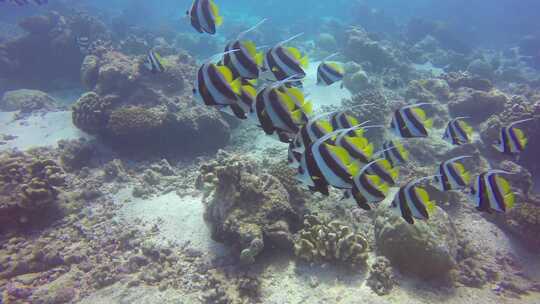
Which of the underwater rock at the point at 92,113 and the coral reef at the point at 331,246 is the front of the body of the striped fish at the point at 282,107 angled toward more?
the underwater rock

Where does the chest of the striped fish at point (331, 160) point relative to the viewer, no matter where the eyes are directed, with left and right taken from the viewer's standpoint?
facing to the left of the viewer

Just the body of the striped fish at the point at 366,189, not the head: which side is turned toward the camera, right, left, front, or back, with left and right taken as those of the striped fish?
left

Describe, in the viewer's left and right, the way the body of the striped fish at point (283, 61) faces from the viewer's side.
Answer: facing to the left of the viewer

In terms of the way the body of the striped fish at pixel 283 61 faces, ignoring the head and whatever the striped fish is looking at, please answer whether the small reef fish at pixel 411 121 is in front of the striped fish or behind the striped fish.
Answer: behind

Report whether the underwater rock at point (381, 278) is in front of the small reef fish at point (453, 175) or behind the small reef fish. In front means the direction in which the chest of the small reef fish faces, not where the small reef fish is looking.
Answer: in front

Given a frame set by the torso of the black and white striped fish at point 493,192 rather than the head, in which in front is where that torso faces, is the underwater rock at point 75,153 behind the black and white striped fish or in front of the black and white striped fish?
in front

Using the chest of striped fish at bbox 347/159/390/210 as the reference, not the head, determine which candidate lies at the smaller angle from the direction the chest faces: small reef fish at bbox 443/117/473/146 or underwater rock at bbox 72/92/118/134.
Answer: the underwater rock

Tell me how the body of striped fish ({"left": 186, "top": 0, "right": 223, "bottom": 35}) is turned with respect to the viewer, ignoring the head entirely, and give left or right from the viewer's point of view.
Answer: facing to the left of the viewer

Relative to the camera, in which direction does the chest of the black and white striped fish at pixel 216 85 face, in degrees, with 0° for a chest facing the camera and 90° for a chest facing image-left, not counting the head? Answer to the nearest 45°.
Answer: approximately 90°

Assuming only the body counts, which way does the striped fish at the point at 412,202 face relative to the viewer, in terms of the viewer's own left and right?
facing to the left of the viewer

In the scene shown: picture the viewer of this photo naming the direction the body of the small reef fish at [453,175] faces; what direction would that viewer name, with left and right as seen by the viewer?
facing to the left of the viewer

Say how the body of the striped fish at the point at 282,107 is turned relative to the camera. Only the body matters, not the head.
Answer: to the viewer's left

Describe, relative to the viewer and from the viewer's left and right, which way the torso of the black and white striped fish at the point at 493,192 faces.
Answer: facing to the left of the viewer
